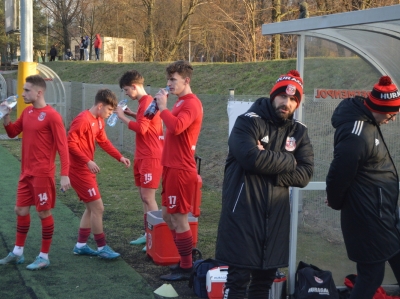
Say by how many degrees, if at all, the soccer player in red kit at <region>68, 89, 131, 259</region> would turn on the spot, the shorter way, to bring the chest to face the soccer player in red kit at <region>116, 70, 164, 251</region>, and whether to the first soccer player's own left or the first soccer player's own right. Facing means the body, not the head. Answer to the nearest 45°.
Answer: approximately 45° to the first soccer player's own left

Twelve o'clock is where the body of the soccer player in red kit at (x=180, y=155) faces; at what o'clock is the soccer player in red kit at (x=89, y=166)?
the soccer player in red kit at (x=89, y=166) is roughly at 1 o'clock from the soccer player in red kit at (x=180, y=155).

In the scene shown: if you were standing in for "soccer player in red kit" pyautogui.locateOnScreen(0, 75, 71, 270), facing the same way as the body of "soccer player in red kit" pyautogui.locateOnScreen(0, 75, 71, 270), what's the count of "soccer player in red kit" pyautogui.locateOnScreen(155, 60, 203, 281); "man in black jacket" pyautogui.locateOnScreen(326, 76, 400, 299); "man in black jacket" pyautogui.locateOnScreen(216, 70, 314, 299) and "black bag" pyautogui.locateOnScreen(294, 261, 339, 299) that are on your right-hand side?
0

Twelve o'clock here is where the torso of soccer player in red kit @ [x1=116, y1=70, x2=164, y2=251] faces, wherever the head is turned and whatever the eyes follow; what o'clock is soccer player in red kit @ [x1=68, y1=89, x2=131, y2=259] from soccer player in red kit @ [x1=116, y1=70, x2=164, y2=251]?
soccer player in red kit @ [x1=68, y1=89, x2=131, y2=259] is roughly at 11 o'clock from soccer player in red kit @ [x1=116, y1=70, x2=164, y2=251].

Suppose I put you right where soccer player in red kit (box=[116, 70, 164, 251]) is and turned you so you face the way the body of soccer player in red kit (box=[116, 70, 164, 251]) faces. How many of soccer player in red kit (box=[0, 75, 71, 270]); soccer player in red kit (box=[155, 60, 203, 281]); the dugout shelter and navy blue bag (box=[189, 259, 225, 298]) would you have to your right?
0

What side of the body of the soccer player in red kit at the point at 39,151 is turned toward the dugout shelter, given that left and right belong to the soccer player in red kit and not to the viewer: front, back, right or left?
left

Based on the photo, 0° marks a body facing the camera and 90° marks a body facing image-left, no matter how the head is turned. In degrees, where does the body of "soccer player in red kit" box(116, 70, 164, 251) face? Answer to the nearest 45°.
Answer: approximately 90°

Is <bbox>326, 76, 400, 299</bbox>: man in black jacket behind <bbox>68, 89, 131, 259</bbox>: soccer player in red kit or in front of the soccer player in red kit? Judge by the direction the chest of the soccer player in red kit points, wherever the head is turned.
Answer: in front

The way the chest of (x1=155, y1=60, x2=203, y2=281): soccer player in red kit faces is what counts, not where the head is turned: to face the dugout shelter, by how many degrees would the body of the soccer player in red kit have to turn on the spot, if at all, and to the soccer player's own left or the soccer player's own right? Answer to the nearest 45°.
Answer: approximately 180°

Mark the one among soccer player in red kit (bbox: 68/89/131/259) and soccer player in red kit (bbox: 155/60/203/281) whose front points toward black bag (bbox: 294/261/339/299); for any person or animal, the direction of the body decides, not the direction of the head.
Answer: soccer player in red kit (bbox: 68/89/131/259)

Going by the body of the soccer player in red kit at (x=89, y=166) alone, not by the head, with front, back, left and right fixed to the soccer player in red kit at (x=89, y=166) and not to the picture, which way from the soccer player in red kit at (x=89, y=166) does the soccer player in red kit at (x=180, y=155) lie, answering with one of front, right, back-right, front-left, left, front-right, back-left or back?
front
